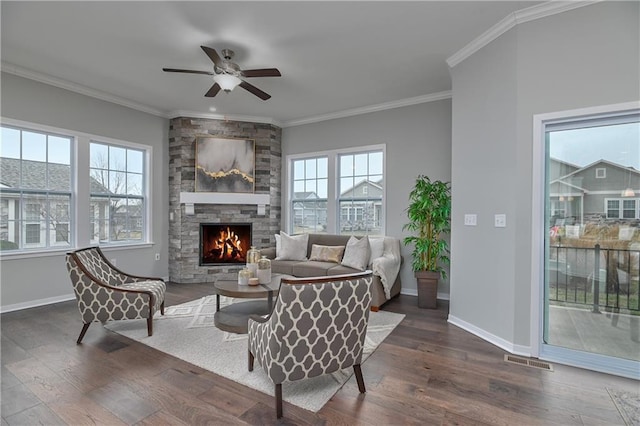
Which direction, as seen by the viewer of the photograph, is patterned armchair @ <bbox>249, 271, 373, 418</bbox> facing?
facing away from the viewer and to the left of the viewer

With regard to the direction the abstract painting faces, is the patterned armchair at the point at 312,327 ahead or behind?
ahead

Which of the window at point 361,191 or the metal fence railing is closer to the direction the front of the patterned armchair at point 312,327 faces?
the window

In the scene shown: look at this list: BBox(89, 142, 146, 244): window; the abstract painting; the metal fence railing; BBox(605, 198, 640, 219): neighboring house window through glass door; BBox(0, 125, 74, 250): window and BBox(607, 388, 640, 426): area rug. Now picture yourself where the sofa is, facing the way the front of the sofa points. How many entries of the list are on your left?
3

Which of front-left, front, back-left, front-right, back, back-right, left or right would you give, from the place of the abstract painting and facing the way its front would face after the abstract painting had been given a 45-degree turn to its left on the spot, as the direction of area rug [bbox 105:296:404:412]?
front-right

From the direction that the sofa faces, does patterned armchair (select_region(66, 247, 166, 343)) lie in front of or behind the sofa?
in front

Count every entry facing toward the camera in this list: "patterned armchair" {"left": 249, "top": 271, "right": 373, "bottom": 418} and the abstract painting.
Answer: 1

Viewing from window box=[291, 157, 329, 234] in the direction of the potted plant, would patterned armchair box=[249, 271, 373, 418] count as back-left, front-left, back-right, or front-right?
front-right

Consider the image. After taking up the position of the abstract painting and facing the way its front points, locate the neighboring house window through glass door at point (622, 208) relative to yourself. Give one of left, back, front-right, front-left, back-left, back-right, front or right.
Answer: front-left

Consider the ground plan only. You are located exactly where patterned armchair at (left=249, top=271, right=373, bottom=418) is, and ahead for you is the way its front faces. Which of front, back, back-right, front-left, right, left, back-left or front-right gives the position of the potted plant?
right

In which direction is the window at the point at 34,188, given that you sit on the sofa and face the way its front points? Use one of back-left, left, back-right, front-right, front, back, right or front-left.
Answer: front-right

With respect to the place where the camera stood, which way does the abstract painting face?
facing the viewer

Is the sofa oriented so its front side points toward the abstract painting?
no

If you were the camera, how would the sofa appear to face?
facing the viewer and to the left of the viewer

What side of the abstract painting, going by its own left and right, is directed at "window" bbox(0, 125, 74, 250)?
right

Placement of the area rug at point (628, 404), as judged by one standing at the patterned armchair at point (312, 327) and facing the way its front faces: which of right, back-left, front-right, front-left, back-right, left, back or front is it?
back-right

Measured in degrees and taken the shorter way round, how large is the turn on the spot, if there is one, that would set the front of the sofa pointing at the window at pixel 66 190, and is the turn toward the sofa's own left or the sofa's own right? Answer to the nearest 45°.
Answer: approximately 45° to the sofa's own right

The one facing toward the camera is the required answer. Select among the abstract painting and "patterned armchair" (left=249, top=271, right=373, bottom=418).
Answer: the abstract painting
